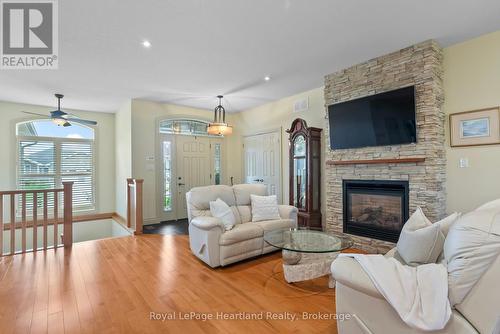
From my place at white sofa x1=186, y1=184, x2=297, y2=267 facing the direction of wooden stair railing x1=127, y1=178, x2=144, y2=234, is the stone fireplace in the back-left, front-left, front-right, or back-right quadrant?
back-right

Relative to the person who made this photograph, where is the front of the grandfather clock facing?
facing the viewer and to the left of the viewer

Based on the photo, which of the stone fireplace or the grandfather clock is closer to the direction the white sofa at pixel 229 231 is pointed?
the stone fireplace

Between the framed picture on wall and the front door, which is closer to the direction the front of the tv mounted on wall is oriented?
the front door

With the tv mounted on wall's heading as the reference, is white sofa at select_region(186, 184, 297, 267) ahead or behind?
ahead

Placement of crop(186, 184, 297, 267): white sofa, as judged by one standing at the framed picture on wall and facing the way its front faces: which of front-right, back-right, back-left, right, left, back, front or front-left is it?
front

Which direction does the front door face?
toward the camera

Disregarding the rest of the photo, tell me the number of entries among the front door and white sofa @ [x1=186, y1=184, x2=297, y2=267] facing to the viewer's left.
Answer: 0

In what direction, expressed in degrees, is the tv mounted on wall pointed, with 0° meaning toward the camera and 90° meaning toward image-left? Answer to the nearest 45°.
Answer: approximately 45°

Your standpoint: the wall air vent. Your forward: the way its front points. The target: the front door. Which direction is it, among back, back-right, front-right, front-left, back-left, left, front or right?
front-right

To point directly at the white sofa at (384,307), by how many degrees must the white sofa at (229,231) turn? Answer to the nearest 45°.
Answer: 0° — it already faces it

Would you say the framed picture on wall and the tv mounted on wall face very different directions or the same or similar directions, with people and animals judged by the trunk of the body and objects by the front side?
same or similar directions
